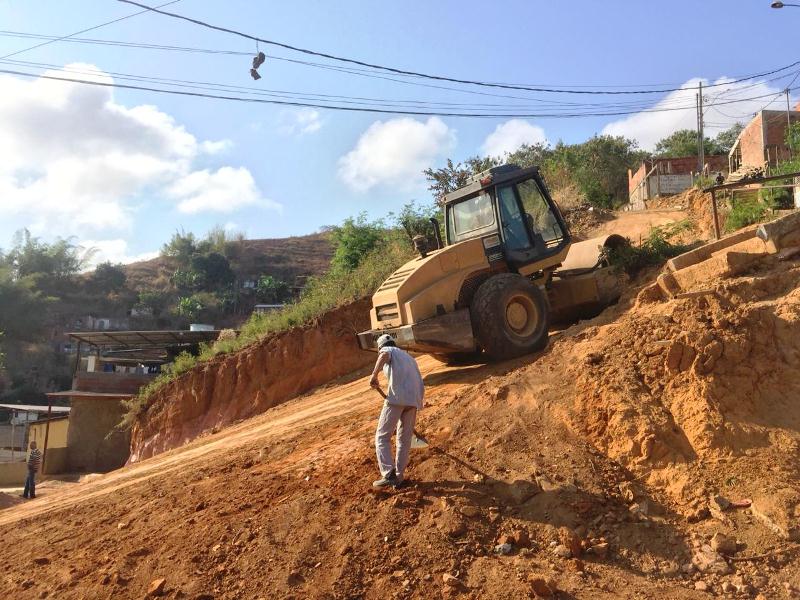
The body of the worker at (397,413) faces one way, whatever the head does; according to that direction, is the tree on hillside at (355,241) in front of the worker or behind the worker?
in front

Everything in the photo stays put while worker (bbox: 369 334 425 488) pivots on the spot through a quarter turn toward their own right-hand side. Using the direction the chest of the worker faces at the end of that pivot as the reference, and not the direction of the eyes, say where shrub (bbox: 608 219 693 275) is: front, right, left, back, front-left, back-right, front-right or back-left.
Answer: front

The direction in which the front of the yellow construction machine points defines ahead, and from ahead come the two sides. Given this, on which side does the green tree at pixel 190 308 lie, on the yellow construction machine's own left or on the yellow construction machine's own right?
on the yellow construction machine's own left

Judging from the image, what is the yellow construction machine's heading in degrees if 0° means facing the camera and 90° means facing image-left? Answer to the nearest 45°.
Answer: approximately 225°

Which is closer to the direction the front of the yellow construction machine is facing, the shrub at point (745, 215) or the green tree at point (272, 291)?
the shrub

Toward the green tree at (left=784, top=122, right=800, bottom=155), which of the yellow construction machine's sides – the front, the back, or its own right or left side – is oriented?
front

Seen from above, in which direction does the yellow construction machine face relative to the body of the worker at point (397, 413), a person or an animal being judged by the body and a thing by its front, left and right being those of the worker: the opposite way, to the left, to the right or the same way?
to the right

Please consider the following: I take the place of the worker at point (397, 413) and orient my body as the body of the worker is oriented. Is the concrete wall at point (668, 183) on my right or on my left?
on my right

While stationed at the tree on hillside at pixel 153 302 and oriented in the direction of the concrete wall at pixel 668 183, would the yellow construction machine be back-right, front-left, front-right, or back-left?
front-right

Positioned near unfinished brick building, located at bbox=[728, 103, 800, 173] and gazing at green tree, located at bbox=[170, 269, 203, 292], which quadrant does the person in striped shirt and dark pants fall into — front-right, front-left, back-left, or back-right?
front-left

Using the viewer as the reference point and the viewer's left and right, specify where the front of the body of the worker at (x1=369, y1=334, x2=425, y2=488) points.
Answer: facing away from the viewer and to the left of the viewer

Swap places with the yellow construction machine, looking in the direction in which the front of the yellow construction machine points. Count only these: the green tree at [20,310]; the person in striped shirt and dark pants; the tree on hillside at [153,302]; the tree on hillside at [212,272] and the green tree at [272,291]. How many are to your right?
0

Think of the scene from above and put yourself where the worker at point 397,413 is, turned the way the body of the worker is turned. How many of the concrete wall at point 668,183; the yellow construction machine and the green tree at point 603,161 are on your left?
0

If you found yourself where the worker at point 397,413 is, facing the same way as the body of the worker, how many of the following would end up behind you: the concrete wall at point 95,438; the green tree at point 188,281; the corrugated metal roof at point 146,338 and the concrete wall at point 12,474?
0

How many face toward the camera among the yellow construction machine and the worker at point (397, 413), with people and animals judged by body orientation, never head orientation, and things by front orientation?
0

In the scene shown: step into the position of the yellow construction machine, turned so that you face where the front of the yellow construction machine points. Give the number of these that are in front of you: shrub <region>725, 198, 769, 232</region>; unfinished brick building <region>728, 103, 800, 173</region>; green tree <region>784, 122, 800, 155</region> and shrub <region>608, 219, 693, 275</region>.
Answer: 4

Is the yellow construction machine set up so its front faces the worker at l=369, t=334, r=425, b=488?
no
